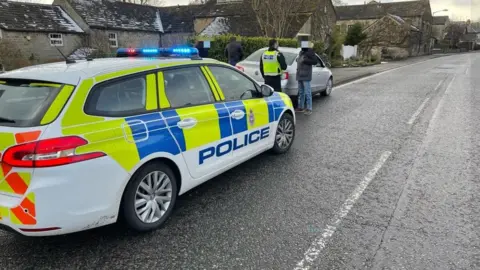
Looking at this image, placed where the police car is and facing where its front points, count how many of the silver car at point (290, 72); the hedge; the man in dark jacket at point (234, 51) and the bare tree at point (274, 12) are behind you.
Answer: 0

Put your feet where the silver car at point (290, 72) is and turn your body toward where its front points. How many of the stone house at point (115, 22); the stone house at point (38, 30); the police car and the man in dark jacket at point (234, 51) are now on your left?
3

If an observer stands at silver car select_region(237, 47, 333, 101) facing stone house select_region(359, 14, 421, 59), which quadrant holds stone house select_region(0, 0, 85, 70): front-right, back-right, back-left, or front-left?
front-left

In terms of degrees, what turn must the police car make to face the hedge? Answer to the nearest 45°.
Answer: approximately 45° to its left

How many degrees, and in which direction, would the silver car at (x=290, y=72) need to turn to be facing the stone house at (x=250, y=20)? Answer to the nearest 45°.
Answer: approximately 45° to its left

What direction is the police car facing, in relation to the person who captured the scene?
facing away from the viewer and to the right of the viewer

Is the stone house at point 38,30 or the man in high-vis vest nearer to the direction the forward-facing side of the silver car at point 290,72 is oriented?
the stone house

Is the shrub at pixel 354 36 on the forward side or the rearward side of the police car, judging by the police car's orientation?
on the forward side

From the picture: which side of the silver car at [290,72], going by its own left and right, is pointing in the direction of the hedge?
left

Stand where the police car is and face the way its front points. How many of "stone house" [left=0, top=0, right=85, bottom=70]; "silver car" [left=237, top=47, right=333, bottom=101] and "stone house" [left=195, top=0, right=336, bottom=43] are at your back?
0

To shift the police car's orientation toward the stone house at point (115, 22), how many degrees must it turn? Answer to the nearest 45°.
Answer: approximately 45° to its left

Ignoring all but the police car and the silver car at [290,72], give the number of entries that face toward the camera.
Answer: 0

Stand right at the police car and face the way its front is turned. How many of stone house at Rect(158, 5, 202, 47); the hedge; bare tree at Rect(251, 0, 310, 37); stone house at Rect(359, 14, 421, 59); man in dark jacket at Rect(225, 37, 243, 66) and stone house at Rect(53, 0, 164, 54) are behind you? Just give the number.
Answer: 0

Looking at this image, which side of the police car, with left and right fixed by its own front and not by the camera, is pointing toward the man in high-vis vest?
front

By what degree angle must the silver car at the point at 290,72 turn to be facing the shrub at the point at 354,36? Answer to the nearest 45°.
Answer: approximately 45° to its left

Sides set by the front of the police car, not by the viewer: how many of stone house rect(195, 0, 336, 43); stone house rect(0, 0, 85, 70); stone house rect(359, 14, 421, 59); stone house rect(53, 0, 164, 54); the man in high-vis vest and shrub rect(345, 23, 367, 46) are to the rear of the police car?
0

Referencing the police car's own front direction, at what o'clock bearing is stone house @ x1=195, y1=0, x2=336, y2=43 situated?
The stone house is roughly at 11 o'clock from the police car.
